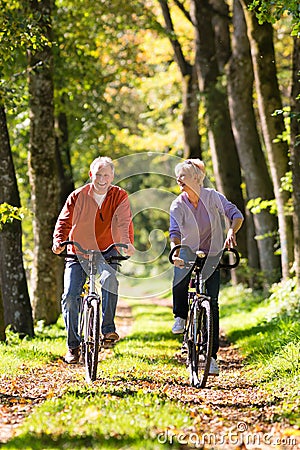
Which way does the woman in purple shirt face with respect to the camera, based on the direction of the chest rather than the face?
toward the camera

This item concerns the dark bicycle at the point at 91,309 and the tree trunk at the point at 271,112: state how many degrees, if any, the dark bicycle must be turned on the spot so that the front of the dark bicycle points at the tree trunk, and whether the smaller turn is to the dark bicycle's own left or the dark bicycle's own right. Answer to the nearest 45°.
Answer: approximately 135° to the dark bicycle's own left

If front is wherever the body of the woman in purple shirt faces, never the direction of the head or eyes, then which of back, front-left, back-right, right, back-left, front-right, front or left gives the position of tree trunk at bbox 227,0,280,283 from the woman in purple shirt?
back

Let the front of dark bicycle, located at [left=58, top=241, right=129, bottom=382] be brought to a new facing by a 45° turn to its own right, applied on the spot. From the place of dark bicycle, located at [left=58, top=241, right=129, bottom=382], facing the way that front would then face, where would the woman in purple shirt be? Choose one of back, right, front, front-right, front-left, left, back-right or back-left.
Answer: back-left

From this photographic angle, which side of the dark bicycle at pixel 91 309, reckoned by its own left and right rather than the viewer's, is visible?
front

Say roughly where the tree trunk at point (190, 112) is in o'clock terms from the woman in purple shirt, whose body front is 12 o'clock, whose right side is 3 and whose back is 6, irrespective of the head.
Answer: The tree trunk is roughly at 6 o'clock from the woman in purple shirt.

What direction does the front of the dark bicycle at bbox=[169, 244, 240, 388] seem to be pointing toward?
toward the camera

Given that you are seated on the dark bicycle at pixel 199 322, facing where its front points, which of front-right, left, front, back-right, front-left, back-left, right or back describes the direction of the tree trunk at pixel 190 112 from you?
back

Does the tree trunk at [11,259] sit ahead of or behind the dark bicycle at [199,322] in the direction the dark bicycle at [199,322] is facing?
behind
